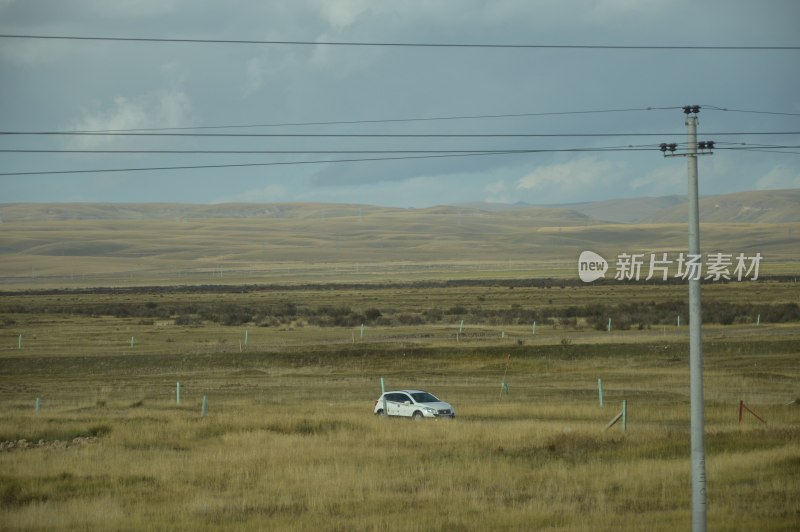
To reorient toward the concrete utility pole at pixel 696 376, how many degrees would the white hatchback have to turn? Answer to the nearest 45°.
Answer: approximately 45° to its right

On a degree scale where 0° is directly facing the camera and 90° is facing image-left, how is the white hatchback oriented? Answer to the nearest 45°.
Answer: approximately 315°
